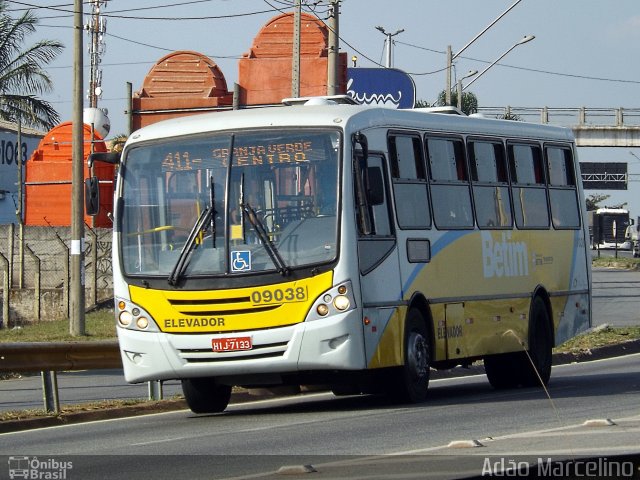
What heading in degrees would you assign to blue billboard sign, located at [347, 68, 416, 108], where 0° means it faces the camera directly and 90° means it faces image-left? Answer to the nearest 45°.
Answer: approximately 0°

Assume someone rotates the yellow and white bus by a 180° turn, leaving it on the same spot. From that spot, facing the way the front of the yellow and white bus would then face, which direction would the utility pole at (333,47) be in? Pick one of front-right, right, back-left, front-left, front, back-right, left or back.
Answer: front-left

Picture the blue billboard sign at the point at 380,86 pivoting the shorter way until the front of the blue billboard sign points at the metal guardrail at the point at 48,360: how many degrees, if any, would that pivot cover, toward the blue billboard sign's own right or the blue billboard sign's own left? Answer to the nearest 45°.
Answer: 0° — it already faces it

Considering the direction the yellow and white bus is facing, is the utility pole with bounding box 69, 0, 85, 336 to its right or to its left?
on its right

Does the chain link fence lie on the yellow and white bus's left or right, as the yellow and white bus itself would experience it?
on its right

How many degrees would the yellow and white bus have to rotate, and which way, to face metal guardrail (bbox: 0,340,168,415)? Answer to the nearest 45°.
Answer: approximately 45° to its right

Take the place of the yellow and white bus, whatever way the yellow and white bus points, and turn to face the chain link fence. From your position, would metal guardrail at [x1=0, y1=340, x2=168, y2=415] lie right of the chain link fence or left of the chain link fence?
left

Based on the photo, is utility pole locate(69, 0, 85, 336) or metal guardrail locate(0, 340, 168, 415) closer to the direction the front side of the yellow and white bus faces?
the metal guardrail

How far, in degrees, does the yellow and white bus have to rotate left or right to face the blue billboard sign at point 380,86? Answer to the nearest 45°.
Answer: approximately 135° to its right

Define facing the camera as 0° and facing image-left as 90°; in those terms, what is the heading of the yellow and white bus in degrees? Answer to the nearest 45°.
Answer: approximately 45°

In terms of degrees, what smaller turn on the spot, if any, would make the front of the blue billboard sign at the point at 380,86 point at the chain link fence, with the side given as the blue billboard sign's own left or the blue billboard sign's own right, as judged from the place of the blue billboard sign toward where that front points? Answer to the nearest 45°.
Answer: approximately 45° to the blue billboard sign's own right
